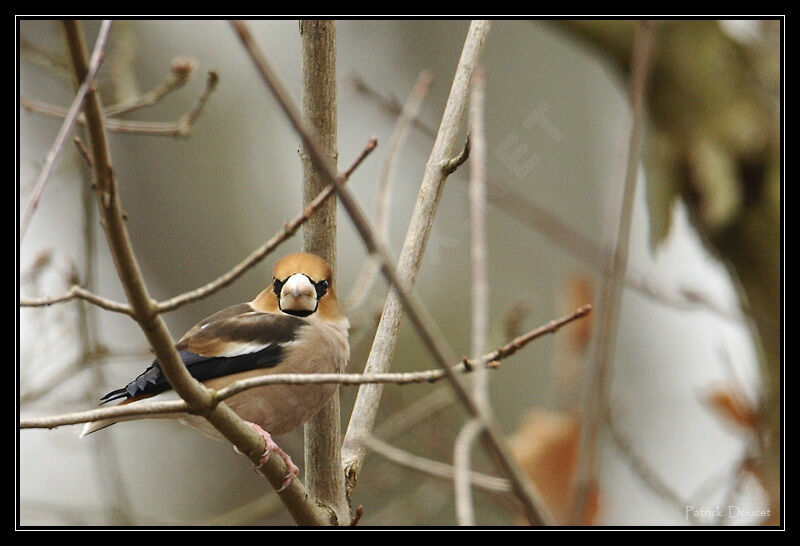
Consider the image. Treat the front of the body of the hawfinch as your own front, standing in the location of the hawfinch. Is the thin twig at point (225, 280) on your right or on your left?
on your right

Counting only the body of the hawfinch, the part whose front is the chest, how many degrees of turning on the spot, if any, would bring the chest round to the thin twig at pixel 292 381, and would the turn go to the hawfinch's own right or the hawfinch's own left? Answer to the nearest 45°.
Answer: approximately 45° to the hawfinch's own right

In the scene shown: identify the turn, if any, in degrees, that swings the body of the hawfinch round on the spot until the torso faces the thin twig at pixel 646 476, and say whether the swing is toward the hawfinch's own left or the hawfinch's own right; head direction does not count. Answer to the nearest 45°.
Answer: approximately 45° to the hawfinch's own left

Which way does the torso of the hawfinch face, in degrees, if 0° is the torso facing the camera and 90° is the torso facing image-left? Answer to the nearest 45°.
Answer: approximately 315°
